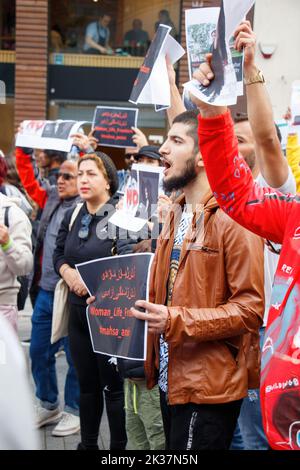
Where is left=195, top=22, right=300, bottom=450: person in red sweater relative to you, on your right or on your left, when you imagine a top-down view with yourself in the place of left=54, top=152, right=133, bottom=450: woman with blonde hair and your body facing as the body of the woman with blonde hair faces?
on your left

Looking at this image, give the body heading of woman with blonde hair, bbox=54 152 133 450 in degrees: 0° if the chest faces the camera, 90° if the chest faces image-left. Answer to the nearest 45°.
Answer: approximately 45°
